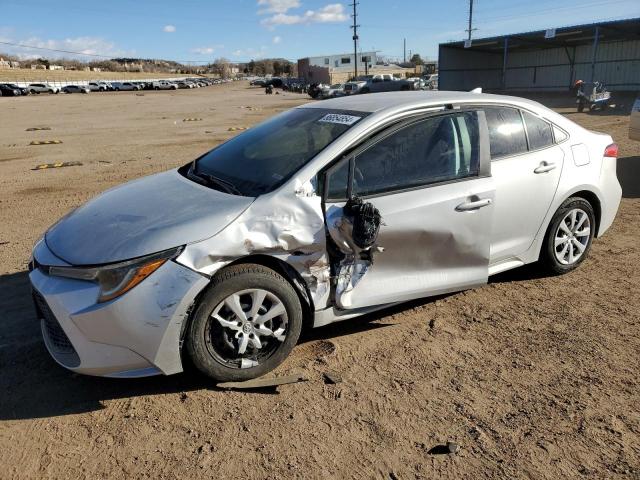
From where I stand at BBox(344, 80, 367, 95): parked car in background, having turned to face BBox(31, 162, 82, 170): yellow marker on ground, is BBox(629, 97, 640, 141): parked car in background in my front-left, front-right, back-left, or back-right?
front-left

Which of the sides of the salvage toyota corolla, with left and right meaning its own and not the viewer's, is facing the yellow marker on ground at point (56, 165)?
right

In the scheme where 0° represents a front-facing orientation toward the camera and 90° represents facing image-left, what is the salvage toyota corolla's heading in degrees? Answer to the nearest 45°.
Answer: approximately 45°

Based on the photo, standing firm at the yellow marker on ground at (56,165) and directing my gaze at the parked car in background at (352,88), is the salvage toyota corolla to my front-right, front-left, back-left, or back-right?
back-right

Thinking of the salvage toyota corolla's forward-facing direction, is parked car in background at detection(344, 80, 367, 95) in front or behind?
behind

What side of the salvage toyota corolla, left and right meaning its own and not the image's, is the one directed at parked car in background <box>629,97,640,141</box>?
back

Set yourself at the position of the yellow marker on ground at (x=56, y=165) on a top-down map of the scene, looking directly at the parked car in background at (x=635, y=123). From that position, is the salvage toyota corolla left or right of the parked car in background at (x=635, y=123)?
right
